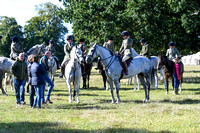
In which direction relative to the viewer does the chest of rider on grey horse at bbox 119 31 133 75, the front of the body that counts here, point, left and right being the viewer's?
facing to the left of the viewer

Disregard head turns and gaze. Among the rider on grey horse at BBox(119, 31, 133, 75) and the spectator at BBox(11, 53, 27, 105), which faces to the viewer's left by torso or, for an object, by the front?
the rider on grey horse

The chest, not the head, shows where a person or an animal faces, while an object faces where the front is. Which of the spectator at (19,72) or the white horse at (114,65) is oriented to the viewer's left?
the white horse

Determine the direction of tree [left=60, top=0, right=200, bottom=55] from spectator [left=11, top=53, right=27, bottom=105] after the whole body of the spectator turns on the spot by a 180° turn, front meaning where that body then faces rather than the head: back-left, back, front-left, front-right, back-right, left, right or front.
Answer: right

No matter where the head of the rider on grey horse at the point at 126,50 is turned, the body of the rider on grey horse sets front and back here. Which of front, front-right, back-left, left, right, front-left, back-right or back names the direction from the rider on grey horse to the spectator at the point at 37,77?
front-left

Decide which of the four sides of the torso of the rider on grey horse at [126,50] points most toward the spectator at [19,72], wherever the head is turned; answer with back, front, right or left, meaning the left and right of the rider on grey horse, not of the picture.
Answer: front

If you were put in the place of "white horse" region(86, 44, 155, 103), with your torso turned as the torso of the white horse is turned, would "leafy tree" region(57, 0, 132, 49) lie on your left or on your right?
on your right

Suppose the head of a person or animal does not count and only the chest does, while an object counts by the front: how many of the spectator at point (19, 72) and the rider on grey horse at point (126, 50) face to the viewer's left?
1

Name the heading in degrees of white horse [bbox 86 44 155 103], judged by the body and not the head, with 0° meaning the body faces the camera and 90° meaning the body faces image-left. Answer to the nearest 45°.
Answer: approximately 90°

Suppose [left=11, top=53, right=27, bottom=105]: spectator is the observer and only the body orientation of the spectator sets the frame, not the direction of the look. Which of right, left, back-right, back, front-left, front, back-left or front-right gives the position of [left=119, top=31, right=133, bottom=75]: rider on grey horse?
front-left

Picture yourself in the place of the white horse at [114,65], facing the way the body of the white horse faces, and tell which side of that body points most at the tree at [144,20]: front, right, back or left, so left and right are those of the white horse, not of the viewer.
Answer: right

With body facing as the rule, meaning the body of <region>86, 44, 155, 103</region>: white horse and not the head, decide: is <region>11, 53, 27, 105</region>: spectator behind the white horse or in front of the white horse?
in front

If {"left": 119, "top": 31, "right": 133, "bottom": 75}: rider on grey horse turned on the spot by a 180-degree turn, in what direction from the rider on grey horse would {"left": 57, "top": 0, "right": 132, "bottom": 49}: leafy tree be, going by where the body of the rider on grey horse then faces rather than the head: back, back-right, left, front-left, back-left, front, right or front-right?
left

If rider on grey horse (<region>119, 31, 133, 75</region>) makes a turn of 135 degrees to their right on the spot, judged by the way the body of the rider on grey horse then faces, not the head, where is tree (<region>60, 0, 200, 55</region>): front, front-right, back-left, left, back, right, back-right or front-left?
front-left

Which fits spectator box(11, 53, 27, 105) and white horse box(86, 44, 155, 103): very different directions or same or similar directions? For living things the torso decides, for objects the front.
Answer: very different directions

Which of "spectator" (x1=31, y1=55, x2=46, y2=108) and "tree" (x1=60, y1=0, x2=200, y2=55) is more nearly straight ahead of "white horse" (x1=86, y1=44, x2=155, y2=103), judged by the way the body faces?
the spectator
